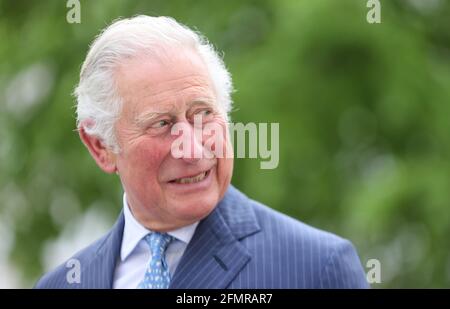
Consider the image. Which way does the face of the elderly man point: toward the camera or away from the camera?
toward the camera

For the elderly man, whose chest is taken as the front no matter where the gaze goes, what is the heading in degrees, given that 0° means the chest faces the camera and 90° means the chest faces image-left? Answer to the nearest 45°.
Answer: approximately 45°
